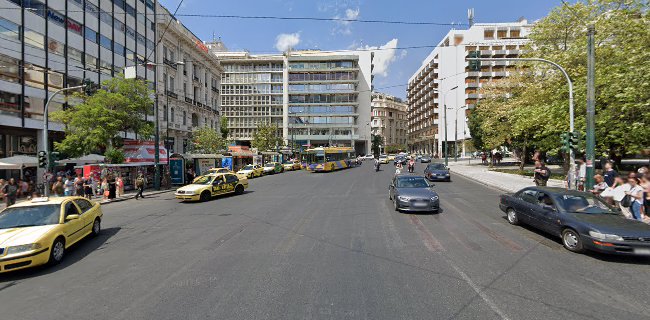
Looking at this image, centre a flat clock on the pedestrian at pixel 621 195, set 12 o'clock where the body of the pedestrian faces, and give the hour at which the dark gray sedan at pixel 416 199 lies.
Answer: The dark gray sedan is roughly at 11 o'clock from the pedestrian.

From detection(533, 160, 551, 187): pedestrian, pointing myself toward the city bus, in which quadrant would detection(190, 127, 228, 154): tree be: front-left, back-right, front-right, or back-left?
front-left

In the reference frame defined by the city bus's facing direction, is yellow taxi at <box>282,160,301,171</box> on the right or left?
on its right

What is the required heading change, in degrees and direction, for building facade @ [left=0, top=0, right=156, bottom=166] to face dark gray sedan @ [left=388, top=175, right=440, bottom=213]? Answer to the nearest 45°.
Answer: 0° — it already faces it

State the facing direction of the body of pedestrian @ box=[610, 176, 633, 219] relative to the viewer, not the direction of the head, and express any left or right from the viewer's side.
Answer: facing to the left of the viewer

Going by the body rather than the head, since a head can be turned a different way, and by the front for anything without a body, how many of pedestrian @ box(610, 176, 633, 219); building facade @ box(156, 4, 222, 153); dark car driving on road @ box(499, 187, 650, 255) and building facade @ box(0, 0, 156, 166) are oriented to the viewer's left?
1

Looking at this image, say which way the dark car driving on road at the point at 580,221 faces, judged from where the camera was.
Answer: facing the viewer and to the right of the viewer

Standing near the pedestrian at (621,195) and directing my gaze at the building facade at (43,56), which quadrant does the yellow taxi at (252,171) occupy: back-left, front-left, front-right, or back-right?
front-right

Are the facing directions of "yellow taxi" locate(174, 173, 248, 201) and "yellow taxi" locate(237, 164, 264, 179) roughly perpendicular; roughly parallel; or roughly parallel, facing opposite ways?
roughly parallel

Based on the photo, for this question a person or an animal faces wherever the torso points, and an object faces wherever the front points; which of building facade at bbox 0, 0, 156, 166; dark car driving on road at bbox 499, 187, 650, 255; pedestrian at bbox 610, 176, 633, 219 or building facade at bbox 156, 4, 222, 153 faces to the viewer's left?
the pedestrian

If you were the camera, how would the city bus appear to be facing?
facing the viewer and to the left of the viewer

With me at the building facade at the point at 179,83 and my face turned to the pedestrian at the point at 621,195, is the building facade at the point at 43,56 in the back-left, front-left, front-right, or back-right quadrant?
front-right

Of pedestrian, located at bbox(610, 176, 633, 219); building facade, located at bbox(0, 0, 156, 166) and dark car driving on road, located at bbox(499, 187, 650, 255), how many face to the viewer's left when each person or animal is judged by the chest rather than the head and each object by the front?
1

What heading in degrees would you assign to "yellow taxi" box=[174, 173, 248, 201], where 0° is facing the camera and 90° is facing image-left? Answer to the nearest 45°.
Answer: approximately 45°

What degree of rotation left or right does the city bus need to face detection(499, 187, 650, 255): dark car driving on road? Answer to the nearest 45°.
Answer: approximately 45° to its left

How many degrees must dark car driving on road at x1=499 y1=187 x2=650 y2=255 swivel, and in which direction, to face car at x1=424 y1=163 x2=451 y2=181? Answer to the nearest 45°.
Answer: approximately 180°
